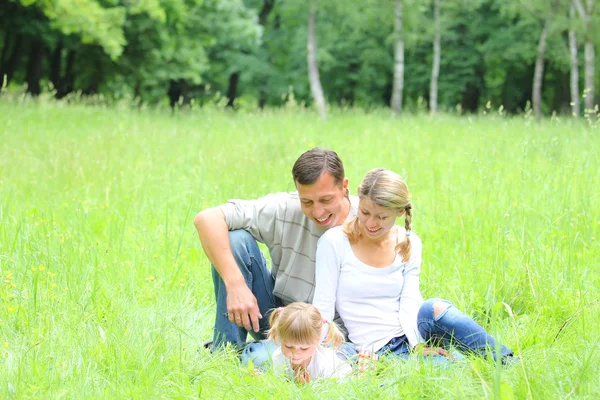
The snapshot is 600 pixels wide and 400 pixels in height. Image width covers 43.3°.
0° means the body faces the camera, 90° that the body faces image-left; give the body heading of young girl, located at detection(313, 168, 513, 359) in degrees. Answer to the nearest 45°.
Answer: approximately 0°

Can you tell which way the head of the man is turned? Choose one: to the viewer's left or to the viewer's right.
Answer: to the viewer's right

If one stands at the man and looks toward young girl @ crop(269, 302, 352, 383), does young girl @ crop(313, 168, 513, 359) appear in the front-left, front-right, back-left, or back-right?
front-left

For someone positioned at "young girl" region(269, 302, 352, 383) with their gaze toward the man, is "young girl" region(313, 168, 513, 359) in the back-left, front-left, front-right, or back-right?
front-right

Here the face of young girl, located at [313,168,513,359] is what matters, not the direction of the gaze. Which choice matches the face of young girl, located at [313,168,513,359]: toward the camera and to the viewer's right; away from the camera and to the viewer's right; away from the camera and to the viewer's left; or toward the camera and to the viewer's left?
toward the camera and to the viewer's left
